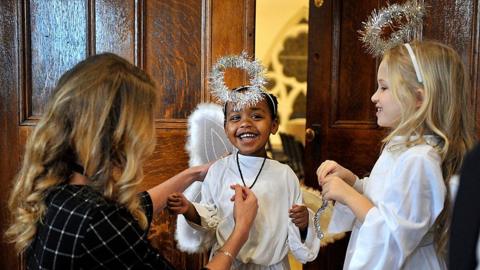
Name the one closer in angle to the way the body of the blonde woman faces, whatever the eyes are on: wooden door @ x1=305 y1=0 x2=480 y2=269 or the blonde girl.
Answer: the wooden door

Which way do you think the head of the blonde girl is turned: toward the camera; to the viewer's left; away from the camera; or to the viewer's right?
to the viewer's left

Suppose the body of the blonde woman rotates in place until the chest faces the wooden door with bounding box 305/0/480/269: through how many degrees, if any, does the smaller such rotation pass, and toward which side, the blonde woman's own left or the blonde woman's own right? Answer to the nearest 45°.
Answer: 0° — they already face it

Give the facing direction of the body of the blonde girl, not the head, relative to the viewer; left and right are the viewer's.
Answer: facing to the left of the viewer

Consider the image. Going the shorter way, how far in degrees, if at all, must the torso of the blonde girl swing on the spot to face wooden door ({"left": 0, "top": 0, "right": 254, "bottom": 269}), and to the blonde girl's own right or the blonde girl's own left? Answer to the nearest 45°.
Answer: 0° — they already face it

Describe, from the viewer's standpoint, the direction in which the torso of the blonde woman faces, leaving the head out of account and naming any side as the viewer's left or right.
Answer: facing away from the viewer and to the right of the viewer

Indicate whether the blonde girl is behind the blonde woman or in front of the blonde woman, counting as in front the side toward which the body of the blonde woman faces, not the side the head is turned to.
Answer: in front

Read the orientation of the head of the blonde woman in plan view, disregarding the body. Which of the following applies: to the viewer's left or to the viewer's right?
to the viewer's right

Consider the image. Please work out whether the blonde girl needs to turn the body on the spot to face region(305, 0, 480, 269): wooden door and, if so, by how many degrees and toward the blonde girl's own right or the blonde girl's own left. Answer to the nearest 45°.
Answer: approximately 90° to the blonde girl's own right

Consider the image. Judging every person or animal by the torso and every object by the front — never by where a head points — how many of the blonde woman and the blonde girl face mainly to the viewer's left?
1

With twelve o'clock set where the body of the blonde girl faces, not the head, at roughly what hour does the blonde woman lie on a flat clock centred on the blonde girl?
The blonde woman is roughly at 11 o'clock from the blonde girl.

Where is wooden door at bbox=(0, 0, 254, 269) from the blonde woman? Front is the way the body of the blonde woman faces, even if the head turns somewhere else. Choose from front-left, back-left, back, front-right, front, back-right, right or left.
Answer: front-left

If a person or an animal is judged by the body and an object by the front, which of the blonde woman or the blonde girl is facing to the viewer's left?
the blonde girl
